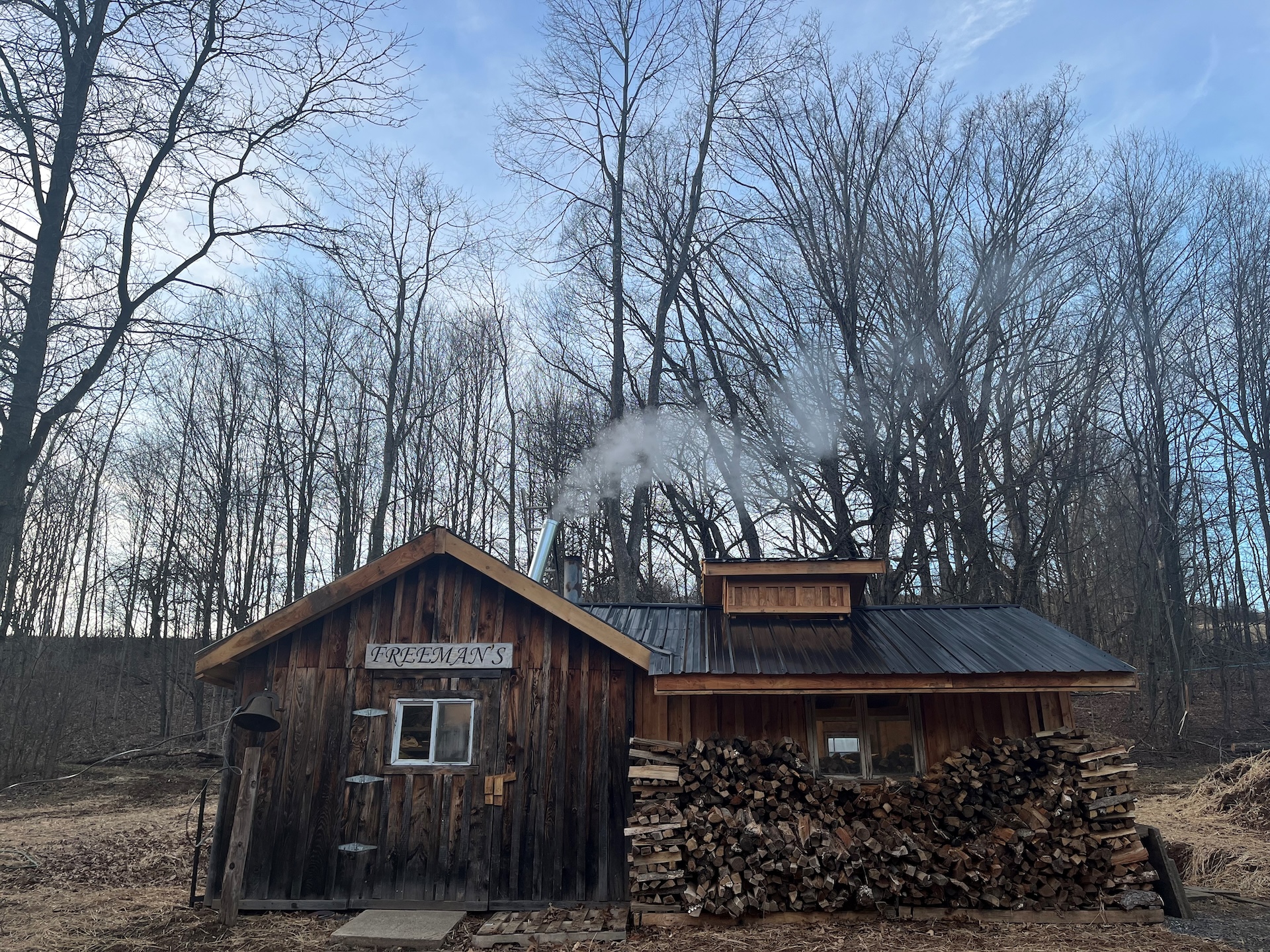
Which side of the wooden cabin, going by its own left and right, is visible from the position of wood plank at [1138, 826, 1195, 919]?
left

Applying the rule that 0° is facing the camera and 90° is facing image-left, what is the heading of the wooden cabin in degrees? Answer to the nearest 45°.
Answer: approximately 0°

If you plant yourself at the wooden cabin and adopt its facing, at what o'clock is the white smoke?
The white smoke is roughly at 7 o'clock from the wooden cabin.

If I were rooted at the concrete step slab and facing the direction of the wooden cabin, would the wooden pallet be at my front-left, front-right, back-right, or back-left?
front-right

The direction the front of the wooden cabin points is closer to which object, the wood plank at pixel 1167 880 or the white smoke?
the wood plank

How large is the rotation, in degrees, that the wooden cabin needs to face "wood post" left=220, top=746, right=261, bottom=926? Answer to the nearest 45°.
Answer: approximately 90° to its right
